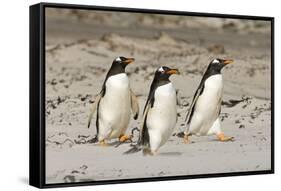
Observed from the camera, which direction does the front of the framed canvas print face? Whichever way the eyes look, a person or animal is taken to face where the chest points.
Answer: facing the viewer and to the right of the viewer
